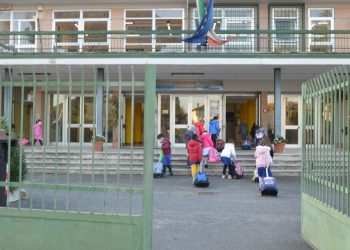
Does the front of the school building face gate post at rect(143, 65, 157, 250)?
yes

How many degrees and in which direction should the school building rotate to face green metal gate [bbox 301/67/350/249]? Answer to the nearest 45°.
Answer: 0° — it already faces it

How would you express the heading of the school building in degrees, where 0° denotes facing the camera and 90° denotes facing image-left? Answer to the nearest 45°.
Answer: approximately 0°

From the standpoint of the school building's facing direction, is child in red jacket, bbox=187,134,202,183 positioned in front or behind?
in front

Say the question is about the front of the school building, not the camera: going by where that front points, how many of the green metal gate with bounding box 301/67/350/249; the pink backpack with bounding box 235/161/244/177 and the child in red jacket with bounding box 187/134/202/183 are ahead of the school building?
3

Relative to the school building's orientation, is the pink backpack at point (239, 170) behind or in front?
in front

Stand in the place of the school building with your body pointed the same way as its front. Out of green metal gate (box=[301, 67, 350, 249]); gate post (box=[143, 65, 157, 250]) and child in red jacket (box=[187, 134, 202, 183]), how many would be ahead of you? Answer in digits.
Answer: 3

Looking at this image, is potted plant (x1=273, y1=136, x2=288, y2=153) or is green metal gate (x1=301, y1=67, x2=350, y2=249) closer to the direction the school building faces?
the green metal gate

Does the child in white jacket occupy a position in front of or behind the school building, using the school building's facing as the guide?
in front
